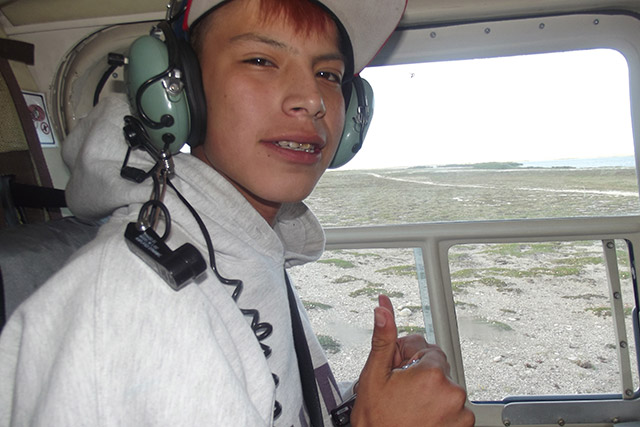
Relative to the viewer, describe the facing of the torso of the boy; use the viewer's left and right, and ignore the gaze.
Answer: facing the viewer and to the right of the viewer

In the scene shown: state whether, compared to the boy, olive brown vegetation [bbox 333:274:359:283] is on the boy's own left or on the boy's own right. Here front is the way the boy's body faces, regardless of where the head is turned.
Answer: on the boy's own left
